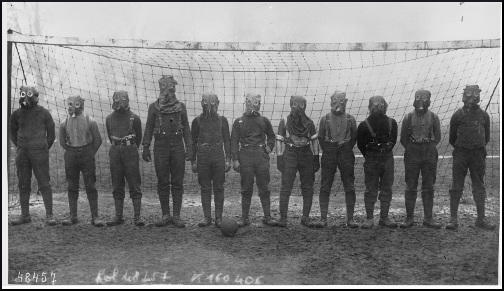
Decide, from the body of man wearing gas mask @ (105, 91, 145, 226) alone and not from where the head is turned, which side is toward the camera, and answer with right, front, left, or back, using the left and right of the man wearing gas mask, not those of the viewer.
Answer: front

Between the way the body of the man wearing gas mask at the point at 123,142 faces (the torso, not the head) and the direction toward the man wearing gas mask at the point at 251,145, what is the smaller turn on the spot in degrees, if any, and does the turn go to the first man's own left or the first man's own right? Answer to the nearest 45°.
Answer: approximately 90° to the first man's own left

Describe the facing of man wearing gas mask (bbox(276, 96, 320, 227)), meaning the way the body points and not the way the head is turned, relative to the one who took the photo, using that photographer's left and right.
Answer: facing the viewer

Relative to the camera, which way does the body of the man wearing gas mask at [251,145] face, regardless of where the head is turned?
toward the camera

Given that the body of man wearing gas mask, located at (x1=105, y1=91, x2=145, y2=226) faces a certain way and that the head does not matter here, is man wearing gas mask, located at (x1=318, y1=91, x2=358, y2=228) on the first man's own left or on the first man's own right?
on the first man's own left

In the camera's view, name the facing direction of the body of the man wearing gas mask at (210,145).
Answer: toward the camera

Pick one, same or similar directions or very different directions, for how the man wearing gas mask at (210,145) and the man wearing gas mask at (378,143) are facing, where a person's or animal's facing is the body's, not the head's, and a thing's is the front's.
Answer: same or similar directions

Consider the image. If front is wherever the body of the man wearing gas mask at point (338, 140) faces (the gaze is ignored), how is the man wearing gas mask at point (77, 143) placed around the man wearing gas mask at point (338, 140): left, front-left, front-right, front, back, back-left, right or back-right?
right

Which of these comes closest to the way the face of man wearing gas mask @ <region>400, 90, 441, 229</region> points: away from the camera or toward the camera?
toward the camera

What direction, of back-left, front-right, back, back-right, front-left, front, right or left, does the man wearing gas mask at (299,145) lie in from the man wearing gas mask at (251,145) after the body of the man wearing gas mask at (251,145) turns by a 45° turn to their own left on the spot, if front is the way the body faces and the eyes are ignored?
front-left

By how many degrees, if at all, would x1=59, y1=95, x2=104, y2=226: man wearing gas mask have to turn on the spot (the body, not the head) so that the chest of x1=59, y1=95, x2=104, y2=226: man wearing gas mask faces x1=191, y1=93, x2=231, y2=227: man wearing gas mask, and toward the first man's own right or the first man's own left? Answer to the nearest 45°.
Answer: approximately 90° to the first man's own left

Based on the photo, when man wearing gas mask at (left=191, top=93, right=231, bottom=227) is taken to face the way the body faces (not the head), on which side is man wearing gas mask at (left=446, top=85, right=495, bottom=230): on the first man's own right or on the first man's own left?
on the first man's own left
